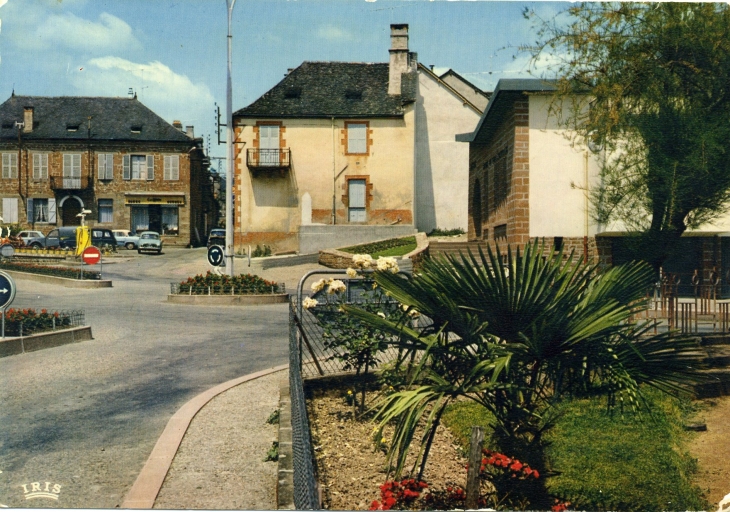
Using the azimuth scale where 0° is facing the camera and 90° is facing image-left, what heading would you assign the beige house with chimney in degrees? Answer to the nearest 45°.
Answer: approximately 0°

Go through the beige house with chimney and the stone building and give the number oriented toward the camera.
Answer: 2

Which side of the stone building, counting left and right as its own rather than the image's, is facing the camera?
front

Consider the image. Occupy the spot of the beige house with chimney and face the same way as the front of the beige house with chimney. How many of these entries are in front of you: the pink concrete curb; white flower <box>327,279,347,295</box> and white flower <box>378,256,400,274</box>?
3

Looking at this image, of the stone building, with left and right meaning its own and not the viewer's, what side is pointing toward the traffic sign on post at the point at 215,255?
front

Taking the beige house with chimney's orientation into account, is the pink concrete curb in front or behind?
in front

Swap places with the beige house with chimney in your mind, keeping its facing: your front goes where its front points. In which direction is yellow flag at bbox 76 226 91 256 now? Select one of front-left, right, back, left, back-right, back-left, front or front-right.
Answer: right

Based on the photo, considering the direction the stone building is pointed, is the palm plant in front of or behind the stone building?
in front

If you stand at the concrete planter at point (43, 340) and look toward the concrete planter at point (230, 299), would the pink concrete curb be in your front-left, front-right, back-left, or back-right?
back-right

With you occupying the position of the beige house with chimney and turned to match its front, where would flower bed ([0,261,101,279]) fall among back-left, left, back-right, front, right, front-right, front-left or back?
right

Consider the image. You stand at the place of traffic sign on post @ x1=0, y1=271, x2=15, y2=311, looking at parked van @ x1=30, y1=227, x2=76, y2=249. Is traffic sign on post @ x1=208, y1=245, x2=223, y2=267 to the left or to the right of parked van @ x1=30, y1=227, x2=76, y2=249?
right

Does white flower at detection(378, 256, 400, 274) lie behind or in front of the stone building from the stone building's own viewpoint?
in front

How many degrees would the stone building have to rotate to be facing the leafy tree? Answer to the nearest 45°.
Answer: approximately 45° to its left

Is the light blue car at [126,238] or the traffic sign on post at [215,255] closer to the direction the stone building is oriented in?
the traffic sign on post
